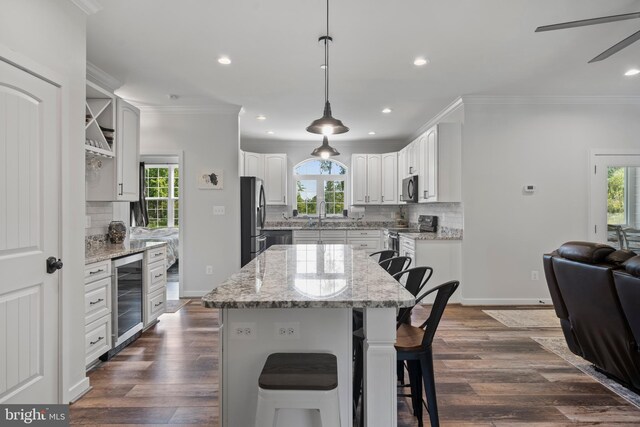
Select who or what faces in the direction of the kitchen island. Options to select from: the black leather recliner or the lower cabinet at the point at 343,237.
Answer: the lower cabinet

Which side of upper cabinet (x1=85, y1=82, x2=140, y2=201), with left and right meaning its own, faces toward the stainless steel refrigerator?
left

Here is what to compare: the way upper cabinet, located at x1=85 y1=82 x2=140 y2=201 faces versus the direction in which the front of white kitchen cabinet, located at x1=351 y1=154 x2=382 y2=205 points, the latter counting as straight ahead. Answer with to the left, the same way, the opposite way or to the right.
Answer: to the left

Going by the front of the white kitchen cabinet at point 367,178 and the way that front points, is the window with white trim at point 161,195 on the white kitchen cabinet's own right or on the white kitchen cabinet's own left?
on the white kitchen cabinet's own right

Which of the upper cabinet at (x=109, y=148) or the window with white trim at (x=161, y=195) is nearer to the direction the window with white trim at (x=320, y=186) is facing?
the upper cabinet

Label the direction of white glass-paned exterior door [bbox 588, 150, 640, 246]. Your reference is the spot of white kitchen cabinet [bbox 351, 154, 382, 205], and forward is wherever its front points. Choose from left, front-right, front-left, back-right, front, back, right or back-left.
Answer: front-left

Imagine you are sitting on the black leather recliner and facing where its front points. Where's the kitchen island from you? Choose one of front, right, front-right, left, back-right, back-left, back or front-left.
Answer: back

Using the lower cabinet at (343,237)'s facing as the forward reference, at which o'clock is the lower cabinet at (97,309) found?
the lower cabinet at (97,309) is roughly at 1 o'clock from the lower cabinet at (343,237).

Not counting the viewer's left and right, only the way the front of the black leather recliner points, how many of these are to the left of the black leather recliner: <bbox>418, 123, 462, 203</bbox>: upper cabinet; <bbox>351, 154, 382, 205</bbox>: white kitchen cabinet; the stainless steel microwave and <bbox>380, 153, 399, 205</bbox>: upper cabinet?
4

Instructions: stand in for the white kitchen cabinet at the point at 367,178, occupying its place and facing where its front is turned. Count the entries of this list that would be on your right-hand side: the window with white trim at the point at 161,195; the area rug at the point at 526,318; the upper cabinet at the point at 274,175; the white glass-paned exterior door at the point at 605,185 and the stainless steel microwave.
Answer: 2

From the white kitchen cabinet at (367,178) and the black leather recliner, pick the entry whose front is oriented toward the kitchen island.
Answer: the white kitchen cabinet

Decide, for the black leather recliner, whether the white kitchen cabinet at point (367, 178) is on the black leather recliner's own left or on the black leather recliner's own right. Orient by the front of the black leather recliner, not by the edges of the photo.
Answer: on the black leather recliner's own left

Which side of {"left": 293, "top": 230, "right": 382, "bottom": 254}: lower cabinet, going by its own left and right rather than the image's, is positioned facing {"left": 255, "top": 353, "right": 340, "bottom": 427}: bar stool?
front

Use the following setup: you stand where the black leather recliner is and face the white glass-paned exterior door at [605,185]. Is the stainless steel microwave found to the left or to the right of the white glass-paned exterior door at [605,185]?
left

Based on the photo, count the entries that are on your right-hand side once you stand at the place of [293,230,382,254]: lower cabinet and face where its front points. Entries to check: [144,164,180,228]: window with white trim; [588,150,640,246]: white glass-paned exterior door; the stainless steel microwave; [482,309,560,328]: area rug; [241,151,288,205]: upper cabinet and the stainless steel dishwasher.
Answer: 3
